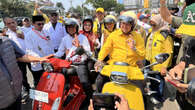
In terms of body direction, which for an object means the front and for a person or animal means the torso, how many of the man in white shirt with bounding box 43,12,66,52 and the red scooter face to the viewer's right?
0

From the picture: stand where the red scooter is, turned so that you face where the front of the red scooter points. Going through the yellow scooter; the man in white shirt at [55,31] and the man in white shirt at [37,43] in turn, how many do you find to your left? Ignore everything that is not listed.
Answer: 1

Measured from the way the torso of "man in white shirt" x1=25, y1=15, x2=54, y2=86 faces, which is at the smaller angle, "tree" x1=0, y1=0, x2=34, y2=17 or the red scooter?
the red scooter

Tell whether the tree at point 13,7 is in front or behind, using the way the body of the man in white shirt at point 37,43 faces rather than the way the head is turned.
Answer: behind

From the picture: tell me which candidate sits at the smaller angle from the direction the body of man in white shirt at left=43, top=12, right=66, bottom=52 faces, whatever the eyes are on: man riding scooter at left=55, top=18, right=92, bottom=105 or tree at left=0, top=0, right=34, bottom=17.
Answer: the man riding scooter

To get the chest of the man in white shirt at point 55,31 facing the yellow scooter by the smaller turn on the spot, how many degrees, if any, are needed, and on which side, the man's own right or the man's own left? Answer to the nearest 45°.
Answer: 0° — they already face it

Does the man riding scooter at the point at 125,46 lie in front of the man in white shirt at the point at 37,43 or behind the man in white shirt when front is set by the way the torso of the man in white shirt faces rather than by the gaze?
in front

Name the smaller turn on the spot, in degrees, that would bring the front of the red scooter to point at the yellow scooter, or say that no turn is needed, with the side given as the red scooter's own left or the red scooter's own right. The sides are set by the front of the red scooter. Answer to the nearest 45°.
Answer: approximately 90° to the red scooter's own left

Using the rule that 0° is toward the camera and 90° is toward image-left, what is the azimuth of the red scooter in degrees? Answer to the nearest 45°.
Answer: approximately 45°

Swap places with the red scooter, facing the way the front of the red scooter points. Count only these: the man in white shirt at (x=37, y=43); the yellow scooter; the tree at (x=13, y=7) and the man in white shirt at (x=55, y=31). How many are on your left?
1

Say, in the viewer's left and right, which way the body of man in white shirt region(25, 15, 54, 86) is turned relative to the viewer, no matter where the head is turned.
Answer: facing the viewer and to the right of the viewer

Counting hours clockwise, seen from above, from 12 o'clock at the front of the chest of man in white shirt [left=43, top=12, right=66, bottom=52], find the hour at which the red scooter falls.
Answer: The red scooter is roughly at 12 o'clock from the man in white shirt.

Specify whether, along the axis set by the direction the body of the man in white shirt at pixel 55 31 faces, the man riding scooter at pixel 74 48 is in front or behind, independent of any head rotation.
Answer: in front

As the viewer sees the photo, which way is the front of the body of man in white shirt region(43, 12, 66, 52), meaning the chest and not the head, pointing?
toward the camera

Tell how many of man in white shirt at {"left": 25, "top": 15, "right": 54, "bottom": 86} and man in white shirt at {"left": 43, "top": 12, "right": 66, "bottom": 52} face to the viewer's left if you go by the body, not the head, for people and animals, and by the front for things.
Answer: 0
